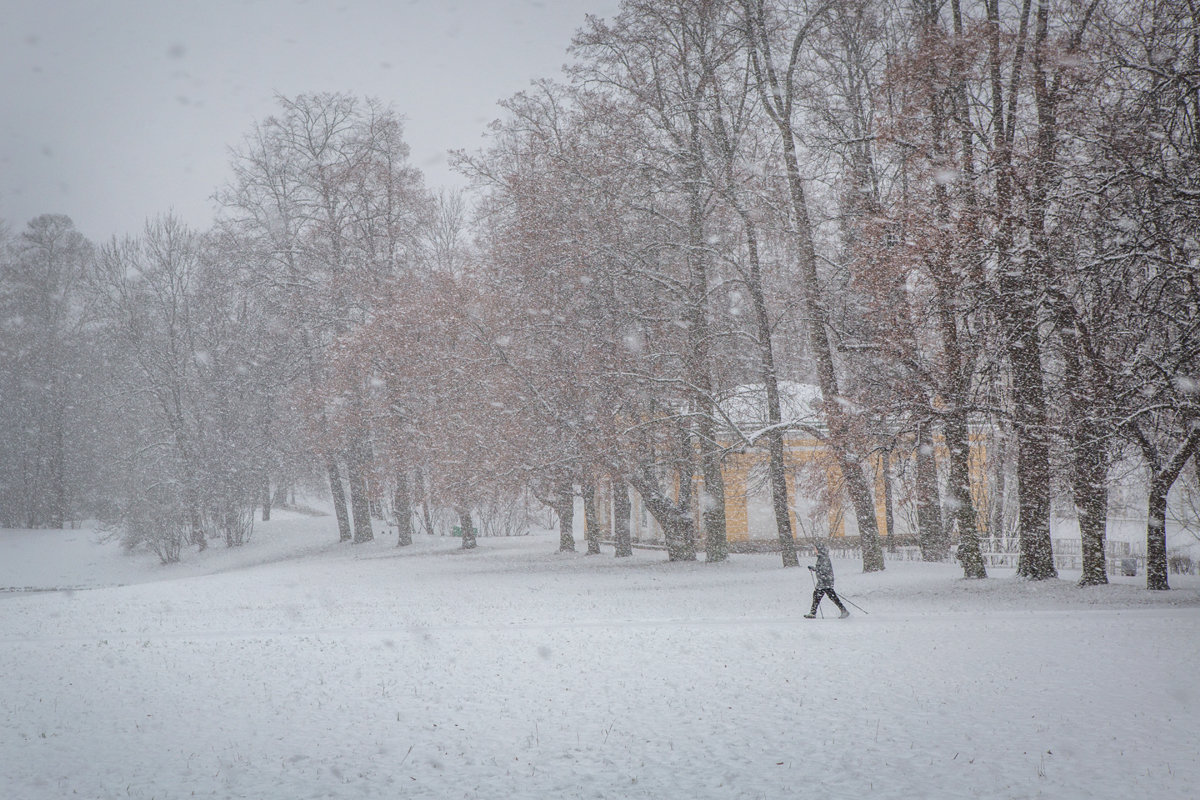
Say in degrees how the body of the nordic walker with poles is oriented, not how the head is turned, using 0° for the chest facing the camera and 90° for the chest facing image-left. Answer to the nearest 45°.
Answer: approximately 90°

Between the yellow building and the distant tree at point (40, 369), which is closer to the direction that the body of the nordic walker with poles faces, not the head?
the distant tree

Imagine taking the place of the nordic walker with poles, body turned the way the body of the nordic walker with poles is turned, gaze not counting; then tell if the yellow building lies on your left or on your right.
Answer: on your right

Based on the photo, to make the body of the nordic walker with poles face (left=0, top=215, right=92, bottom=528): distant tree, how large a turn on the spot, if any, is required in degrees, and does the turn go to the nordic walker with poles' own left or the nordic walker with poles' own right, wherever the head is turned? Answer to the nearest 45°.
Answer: approximately 45° to the nordic walker with poles' own right
